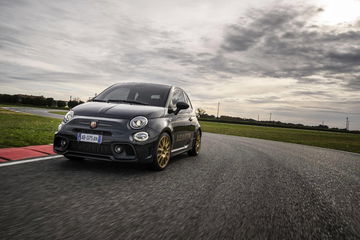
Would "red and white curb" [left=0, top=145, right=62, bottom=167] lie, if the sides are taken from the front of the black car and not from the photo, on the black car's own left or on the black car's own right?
on the black car's own right
